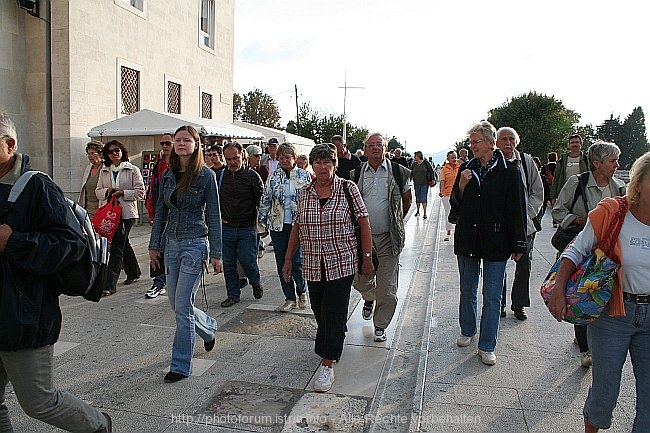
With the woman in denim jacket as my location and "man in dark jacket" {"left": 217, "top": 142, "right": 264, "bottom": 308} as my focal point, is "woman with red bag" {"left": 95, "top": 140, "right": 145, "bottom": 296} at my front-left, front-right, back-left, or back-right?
front-left

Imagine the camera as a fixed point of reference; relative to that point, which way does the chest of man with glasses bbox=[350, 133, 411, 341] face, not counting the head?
toward the camera

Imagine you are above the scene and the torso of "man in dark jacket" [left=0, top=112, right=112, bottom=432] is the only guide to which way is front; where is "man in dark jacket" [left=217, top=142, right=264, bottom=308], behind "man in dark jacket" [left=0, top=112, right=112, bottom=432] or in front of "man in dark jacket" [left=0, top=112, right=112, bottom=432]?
behind

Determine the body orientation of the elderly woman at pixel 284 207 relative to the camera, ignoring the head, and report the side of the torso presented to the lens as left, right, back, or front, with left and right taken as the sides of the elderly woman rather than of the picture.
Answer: front

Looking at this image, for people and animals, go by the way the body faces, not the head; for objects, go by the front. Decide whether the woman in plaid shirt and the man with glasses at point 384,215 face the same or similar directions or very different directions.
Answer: same or similar directions

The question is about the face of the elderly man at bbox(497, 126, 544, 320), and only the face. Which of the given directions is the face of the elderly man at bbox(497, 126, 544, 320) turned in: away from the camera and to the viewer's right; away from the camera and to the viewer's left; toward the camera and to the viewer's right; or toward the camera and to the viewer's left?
toward the camera and to the viewer's left

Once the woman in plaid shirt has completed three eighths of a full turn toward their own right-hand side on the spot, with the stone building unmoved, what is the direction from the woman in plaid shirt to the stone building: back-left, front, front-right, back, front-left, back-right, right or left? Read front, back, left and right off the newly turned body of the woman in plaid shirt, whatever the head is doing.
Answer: front

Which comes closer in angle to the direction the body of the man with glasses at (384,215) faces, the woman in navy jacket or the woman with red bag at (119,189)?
the woman in navy jacket

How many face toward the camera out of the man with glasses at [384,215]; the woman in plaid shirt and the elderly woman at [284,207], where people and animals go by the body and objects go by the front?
3

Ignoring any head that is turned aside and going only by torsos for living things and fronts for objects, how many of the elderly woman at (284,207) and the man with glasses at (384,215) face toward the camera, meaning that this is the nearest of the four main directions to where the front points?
2

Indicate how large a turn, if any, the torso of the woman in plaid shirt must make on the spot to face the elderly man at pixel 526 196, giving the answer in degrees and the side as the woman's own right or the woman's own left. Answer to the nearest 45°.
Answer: approximately 135° to the woman's own left

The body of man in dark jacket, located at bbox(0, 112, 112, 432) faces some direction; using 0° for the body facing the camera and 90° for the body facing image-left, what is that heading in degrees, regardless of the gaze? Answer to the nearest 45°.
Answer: approximately 45°

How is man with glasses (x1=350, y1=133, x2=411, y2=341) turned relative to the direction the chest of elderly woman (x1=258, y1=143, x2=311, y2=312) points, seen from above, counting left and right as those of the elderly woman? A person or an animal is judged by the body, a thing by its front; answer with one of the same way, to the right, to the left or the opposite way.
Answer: the same way

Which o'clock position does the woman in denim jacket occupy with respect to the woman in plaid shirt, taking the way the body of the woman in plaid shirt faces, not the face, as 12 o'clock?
The woman in denim jacket is roughly at 3 o'clock from the woman in plaid shirt.
